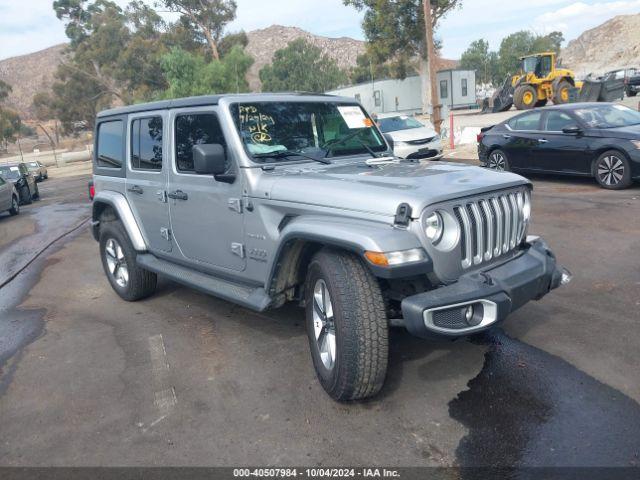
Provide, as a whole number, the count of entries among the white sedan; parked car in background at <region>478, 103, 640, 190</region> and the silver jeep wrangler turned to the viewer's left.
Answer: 0

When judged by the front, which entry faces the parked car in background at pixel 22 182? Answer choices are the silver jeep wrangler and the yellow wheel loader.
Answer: the yellow wheel loader

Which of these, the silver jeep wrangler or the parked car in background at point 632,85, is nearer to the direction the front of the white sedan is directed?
the silver jeep wrangler

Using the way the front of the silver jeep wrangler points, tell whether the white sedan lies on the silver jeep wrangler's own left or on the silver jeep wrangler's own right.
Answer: on the silver jeep wrangler's own left

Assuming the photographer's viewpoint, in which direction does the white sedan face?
facing the viewer and to the right of the viewer

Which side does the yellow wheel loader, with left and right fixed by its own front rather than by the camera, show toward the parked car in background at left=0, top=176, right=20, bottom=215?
front

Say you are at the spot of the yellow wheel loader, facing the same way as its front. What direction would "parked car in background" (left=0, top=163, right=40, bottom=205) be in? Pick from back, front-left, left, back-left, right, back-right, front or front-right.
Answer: front

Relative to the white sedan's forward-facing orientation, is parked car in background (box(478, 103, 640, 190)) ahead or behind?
ahead

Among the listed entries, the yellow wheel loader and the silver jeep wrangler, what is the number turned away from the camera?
0

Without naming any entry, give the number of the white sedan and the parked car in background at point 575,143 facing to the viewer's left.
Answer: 0

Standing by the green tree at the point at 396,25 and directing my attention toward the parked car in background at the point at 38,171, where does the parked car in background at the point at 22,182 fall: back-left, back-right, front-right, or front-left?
front-left

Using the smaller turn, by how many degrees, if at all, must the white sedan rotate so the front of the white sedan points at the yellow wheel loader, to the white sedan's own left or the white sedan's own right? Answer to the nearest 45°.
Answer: approximately 90° to the white sedan's own left

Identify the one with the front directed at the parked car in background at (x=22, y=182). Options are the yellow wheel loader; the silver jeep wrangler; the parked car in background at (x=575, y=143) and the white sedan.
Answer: the yellow wheel loader

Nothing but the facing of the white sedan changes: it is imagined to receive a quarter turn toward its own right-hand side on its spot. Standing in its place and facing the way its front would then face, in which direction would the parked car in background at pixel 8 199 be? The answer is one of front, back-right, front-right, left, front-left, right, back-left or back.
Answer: front-right

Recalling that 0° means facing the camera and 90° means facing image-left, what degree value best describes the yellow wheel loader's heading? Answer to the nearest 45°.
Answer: approximately 45°

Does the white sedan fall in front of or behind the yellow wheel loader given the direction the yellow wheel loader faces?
in front

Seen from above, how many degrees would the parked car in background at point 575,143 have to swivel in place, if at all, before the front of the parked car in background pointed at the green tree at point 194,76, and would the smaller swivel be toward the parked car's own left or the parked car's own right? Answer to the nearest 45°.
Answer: approximately 180°

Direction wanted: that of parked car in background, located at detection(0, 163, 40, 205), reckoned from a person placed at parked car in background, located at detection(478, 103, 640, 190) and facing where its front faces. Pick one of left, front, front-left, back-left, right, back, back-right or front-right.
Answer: back-right

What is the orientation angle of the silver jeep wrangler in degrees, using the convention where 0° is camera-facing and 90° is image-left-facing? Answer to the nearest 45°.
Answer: approximately 315°
